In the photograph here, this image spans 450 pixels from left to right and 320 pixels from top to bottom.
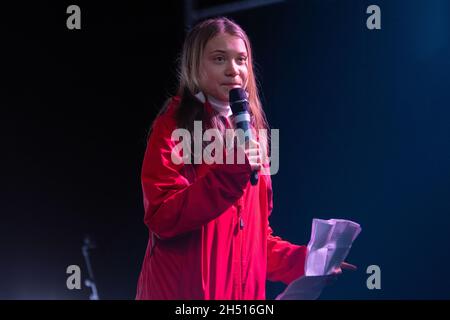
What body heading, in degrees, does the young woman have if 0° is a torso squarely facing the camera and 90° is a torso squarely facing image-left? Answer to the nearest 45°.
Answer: approximately 315°

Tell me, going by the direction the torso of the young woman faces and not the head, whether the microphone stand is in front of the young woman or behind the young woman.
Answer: behind
